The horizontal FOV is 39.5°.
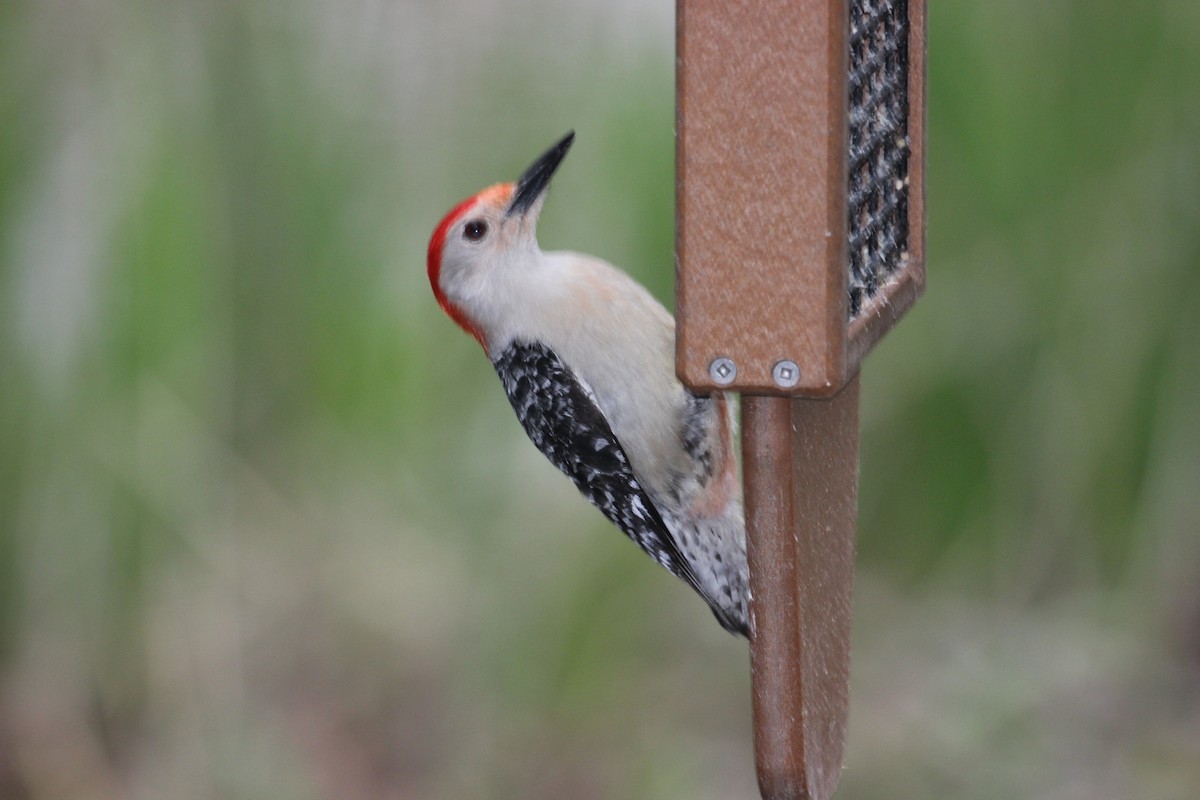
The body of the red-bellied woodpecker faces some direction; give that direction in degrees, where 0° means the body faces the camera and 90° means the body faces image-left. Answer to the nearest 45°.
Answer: approximately 270°
